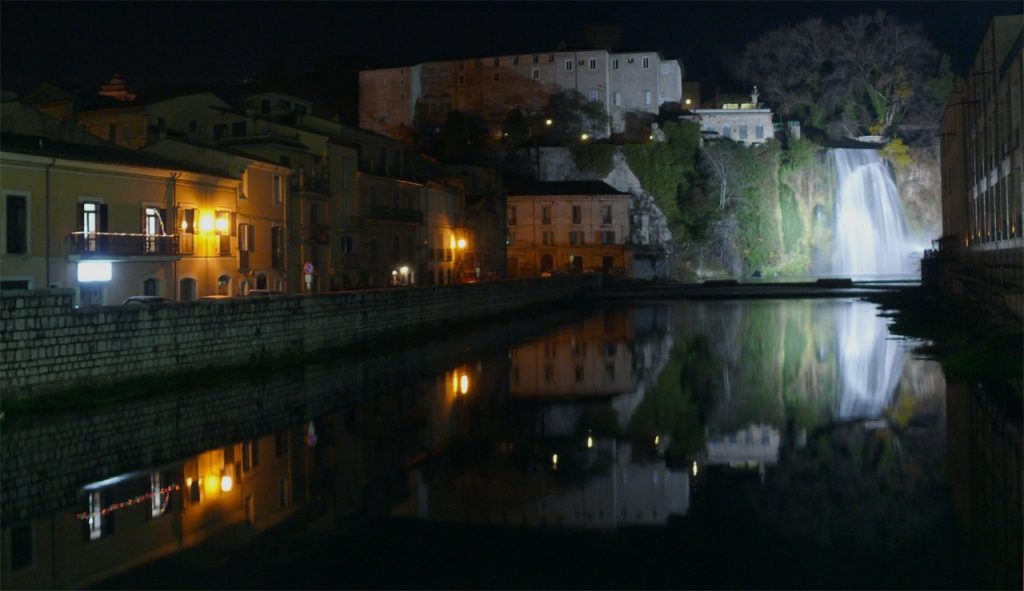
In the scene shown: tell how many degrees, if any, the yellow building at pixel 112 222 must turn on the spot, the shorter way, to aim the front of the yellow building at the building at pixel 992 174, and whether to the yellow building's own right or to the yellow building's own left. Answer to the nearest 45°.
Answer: approximately 45° to the yellow building's own left

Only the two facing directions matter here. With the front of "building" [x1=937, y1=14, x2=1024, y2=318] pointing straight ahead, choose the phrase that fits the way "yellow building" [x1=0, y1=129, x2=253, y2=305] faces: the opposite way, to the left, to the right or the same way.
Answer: the opposite way

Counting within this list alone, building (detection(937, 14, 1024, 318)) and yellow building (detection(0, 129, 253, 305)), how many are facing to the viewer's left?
1

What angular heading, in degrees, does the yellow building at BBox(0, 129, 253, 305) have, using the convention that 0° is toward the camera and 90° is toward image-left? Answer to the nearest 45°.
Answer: approximately 315°

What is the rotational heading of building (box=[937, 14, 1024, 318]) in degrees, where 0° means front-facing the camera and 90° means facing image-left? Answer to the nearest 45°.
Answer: approximately 90°

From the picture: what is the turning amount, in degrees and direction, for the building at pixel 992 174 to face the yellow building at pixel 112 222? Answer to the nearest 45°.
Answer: approximately 45° to its left
